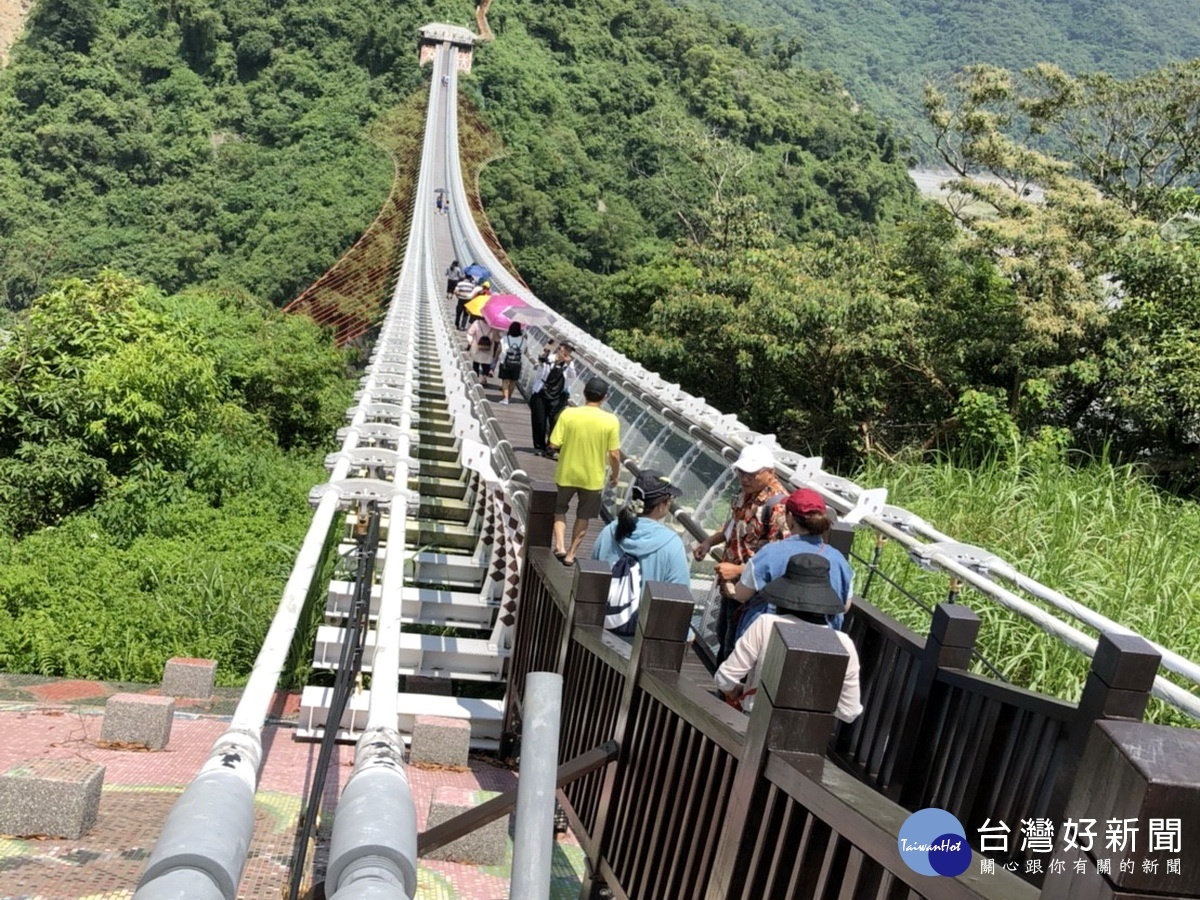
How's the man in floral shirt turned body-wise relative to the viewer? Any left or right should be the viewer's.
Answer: facing the viewer and to the left of the viewer

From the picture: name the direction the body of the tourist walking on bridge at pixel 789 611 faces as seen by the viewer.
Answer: away from the camera

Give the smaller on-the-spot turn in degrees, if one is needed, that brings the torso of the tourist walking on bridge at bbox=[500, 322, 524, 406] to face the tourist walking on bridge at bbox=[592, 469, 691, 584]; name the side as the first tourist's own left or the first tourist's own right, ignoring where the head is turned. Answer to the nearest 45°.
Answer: approximately 180°

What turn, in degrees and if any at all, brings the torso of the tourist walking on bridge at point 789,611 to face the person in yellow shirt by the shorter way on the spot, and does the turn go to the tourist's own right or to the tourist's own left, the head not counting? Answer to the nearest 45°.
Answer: approximately 45° to the tourist's own left

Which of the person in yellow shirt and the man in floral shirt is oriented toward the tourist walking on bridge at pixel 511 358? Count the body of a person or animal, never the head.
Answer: the person in yellow shirt

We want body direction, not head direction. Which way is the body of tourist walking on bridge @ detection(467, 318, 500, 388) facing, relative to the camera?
away from the camera

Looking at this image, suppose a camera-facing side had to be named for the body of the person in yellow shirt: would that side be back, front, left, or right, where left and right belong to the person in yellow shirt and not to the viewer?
back

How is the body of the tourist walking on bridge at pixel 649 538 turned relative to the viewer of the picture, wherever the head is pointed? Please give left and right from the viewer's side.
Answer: facing away from the viewer and to the right of the viewer

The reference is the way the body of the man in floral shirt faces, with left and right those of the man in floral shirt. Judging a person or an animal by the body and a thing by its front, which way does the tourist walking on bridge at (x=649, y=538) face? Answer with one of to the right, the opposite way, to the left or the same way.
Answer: the opposite way

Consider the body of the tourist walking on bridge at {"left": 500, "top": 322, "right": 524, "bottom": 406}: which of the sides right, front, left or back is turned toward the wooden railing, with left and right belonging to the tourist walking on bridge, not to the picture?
back

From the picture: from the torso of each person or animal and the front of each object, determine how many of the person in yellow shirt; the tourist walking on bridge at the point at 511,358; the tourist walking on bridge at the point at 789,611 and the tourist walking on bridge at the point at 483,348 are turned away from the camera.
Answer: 4

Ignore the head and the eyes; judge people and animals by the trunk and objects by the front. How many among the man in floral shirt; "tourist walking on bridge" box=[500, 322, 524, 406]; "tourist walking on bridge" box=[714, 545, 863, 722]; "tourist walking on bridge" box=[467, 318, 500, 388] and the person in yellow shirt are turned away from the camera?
4

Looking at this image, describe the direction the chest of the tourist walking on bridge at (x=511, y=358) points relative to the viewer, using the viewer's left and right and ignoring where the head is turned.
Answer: facing away from the viewer

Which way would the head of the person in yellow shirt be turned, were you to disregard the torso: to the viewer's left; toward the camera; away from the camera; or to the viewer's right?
away from the camera

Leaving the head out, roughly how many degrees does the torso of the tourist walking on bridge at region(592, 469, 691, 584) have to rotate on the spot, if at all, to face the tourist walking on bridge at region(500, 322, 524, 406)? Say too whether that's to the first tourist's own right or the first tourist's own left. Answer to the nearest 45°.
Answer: approximately 45° to the first tourist's own left

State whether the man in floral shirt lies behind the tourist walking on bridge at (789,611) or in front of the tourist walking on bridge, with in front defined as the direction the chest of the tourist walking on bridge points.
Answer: in front
